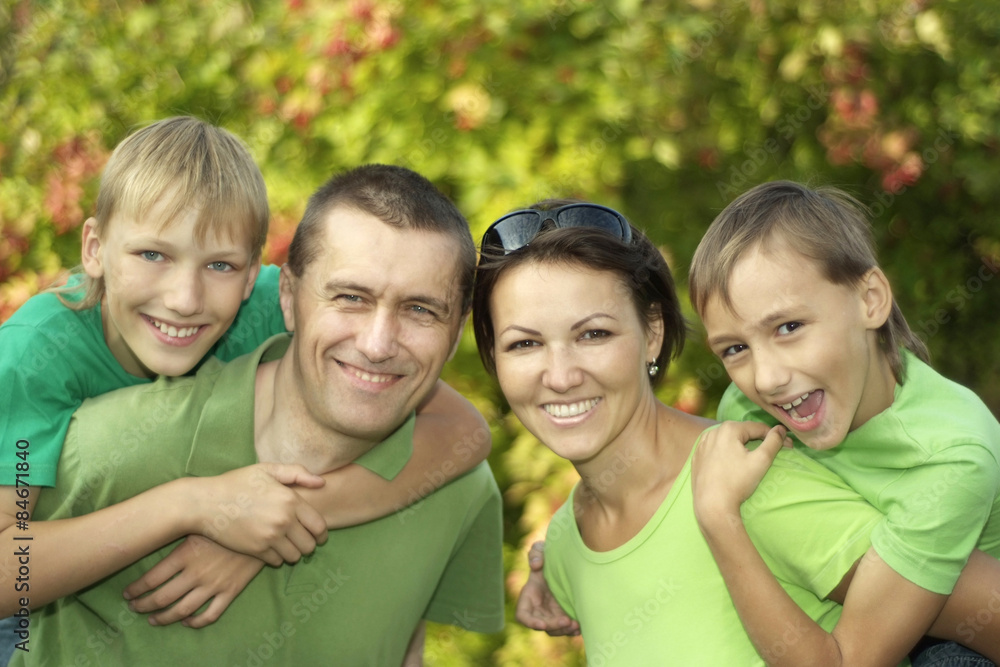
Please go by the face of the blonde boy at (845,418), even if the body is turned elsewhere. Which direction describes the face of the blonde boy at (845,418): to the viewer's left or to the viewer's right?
to the viewer's left

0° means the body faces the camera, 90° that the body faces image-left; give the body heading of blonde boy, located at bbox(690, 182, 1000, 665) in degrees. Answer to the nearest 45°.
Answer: approximately 45°

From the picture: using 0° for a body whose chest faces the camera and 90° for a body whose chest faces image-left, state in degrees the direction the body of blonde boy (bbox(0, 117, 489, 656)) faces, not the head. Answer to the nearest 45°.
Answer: approximately 315°

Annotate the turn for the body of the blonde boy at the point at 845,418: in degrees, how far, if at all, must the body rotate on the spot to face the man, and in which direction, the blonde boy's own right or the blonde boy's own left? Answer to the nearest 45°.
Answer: approximately 45° to the blonde boy's own right

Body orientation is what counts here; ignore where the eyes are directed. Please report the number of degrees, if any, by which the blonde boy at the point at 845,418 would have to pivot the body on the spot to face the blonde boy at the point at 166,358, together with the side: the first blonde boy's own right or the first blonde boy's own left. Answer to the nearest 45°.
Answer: approximately 45° to the first blonde boy's own right
